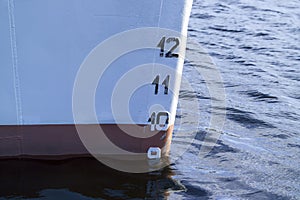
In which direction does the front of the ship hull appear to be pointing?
to the viewer's right
